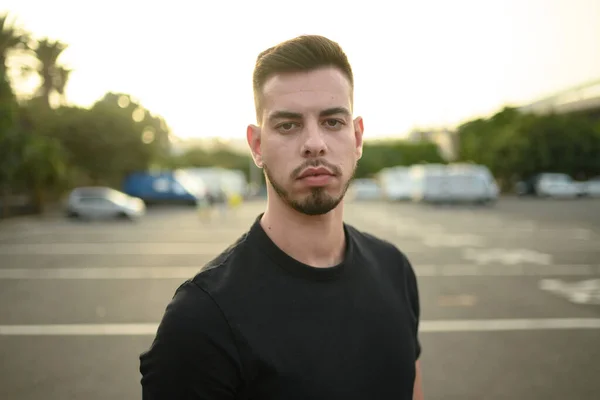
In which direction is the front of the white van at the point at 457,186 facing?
to the viewer's right

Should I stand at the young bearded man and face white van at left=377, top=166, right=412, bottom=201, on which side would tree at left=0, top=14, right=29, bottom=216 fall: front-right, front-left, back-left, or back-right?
front-left

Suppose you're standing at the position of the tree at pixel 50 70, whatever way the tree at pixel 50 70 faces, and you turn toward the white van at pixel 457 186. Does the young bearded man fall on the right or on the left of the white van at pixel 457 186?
right

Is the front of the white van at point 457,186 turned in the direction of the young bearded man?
no

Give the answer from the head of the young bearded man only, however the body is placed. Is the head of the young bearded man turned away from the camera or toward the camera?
toward the camera

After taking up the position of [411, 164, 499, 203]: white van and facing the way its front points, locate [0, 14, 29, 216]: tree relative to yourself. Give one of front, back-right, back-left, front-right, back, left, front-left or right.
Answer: back-right

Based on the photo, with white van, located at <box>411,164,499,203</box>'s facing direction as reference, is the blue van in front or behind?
behind

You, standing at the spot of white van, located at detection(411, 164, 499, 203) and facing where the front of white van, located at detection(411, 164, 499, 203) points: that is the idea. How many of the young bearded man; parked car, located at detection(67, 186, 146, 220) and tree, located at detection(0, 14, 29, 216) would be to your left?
0
